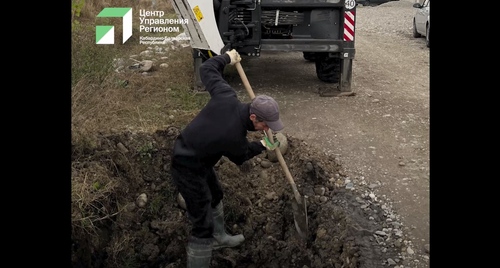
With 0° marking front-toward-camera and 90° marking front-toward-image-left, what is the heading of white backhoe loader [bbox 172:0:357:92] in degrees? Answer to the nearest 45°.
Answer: approximately 180°

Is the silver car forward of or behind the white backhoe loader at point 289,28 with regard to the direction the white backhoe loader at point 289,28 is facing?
forward
